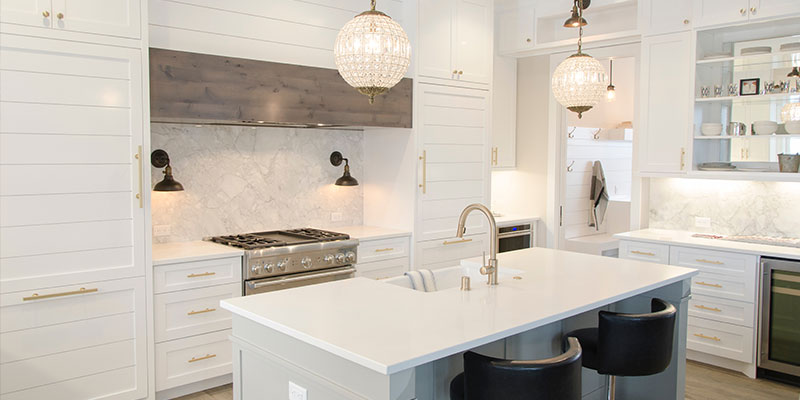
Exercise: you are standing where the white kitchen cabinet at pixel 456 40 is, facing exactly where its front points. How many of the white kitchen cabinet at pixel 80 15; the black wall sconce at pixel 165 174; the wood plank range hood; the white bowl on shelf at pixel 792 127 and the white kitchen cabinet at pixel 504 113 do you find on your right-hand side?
3

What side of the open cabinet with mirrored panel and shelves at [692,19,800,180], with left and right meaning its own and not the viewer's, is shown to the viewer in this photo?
front

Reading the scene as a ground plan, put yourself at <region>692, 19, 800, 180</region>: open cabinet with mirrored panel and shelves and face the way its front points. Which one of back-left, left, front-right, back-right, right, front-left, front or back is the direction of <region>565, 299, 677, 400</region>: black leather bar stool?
front

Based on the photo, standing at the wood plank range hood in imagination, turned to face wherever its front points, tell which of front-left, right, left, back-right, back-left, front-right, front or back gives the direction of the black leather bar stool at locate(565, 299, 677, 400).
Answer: front

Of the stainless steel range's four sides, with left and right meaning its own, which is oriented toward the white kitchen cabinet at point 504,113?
left

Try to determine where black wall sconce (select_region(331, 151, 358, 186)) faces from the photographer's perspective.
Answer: facing the viewer and to the right of the viewer

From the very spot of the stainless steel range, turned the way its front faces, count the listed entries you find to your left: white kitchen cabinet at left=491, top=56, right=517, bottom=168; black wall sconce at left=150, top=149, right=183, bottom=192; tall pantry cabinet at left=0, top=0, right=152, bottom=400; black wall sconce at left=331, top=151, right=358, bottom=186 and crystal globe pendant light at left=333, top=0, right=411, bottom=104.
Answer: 2

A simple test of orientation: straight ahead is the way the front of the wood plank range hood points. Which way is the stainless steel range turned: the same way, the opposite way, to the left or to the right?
the same way

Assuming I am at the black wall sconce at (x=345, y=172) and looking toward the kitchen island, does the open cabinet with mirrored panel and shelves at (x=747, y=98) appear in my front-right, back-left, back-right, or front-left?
front-left

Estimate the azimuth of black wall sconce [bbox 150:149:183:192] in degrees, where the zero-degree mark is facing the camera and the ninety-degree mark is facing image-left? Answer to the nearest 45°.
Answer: approximately 315°

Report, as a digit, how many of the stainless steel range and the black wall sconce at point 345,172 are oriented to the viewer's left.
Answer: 0

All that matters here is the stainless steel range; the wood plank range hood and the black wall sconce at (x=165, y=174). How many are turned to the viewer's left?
0

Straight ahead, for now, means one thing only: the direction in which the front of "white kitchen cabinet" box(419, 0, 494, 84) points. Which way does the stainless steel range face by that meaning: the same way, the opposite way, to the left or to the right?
the same way

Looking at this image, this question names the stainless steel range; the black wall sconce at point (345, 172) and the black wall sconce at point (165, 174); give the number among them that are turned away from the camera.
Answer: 0

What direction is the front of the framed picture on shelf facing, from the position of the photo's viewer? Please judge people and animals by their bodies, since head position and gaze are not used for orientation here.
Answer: facing the viewer

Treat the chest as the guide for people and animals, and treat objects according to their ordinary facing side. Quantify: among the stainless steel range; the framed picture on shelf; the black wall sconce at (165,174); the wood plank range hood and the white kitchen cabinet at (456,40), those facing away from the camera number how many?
0

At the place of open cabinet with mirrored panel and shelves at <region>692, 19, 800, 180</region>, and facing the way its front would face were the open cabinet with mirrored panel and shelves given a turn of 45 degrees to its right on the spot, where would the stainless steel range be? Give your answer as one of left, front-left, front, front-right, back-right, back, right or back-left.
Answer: front
